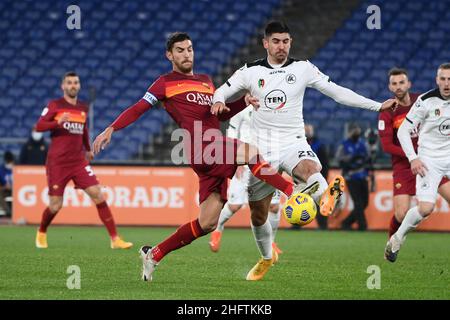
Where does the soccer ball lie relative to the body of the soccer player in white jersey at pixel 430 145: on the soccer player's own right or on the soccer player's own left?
on the soccer player's own right

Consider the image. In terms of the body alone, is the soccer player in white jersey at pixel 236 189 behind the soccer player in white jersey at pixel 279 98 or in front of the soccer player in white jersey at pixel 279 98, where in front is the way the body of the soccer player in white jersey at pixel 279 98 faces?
behind

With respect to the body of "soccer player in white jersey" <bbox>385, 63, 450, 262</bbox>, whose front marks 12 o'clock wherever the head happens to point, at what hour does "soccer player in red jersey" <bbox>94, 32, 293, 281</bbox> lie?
The soccer player in red jersey is roughly at 3 o'clock from the soccer player in white jersey.

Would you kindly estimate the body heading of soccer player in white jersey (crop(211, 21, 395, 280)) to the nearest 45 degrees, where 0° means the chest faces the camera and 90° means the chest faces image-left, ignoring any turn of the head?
approximately 0°

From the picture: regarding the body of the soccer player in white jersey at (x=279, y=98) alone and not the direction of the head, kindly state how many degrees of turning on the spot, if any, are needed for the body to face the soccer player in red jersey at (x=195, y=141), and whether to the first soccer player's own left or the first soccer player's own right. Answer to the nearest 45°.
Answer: approximately 90° to the first soccer player's own right
